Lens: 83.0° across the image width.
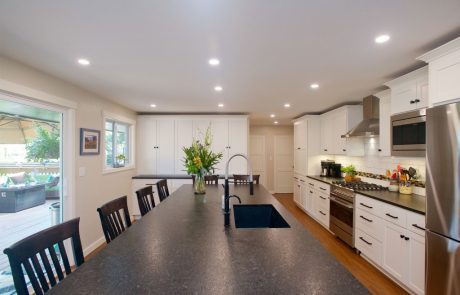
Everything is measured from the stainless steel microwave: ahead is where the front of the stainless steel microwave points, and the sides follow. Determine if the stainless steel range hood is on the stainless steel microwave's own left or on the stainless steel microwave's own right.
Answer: on the stainless steel microwave's own right

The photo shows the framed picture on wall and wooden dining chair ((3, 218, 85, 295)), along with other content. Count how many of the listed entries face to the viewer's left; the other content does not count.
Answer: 0

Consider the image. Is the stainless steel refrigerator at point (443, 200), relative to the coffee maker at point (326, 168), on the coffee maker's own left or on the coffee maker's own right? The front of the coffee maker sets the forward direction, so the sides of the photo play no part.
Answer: on the coffee maker's own left

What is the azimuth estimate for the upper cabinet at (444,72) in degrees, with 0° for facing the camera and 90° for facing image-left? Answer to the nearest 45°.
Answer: approximately 45°

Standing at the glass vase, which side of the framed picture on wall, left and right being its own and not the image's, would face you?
front

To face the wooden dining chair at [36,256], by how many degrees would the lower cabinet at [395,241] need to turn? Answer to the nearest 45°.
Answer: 0° — it already faces it

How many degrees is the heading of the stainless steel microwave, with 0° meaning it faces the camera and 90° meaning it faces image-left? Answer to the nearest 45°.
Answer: approximately 45°

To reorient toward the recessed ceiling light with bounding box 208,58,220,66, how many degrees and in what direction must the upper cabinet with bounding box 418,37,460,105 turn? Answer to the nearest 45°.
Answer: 0° — it already faces it

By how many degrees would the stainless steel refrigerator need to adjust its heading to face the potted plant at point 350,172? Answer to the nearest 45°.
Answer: approximately 90° to its right

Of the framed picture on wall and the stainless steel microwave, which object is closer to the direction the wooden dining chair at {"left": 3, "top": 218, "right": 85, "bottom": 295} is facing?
the stainless steel microwave

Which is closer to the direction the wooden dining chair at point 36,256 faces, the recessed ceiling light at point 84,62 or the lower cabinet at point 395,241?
the lower cabinet
